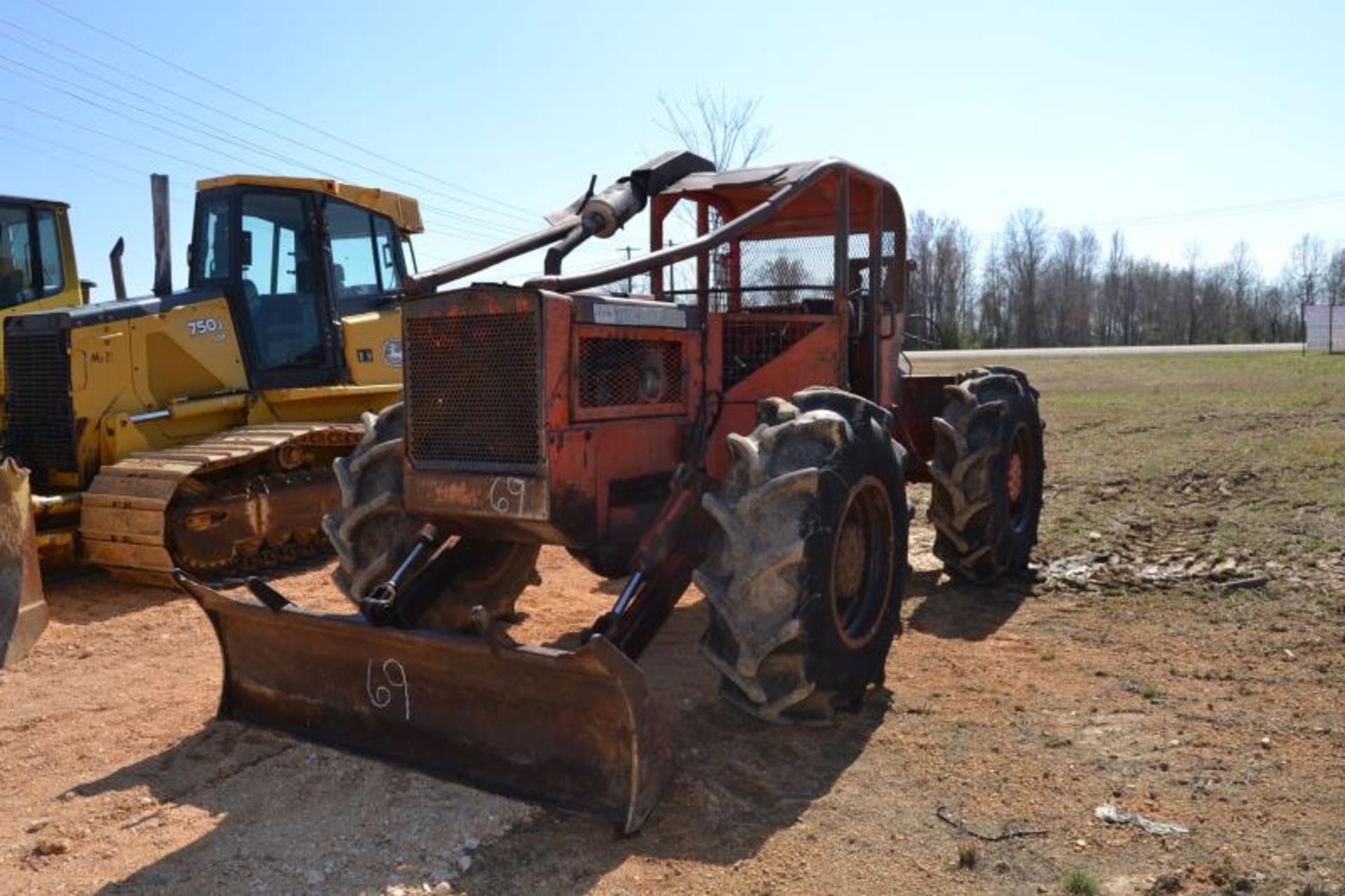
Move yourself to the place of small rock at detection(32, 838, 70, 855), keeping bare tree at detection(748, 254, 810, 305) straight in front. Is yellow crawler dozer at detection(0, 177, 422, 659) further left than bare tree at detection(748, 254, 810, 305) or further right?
left

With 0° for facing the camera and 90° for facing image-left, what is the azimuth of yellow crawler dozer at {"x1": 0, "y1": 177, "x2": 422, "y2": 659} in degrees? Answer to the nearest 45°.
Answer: approximately 45°

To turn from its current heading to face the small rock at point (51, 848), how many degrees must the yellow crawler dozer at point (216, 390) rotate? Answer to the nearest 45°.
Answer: approximately 45° to its left
